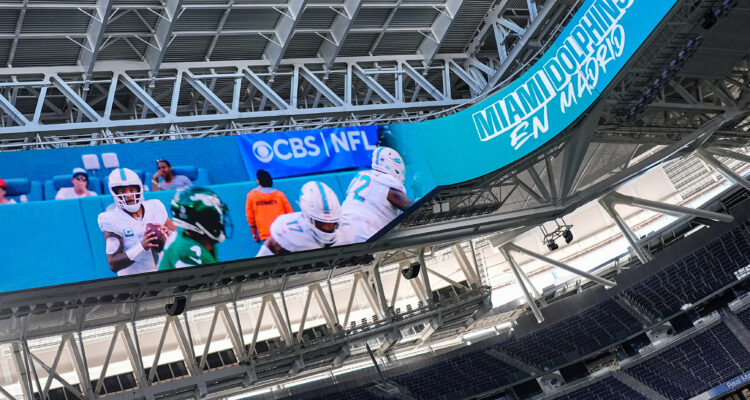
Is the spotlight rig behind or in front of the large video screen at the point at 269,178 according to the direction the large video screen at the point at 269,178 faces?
behind

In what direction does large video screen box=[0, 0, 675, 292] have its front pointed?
toward the camera

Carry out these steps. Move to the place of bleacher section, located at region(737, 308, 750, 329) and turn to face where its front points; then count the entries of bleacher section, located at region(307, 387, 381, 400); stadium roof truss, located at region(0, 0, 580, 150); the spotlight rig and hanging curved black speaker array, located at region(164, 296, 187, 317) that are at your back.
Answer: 0

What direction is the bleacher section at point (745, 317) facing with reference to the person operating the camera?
facing the viewer and to the left of the viewer

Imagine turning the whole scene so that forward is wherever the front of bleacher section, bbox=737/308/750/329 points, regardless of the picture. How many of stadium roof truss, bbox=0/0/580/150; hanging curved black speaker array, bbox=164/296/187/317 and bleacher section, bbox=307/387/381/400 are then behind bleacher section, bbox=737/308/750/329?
0

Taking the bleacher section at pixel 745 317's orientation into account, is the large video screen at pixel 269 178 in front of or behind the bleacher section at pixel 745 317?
in front

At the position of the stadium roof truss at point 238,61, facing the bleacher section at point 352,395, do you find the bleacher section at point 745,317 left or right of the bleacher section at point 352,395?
right

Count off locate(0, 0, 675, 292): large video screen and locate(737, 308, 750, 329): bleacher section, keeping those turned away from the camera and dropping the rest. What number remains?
0

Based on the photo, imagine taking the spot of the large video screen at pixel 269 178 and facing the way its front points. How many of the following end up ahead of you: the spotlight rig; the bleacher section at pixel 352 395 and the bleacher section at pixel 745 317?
0

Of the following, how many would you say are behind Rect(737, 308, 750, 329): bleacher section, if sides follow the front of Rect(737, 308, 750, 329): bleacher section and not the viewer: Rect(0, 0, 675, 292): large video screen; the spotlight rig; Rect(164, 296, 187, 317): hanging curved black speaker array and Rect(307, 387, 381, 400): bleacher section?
0

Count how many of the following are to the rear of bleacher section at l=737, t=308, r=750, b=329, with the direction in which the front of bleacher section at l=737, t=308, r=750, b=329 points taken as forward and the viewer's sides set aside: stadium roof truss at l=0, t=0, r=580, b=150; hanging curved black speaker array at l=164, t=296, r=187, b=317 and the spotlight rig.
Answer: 0

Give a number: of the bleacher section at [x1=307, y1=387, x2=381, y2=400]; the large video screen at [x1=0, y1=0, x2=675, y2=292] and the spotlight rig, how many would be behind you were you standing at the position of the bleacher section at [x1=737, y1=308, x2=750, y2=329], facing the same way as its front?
0
